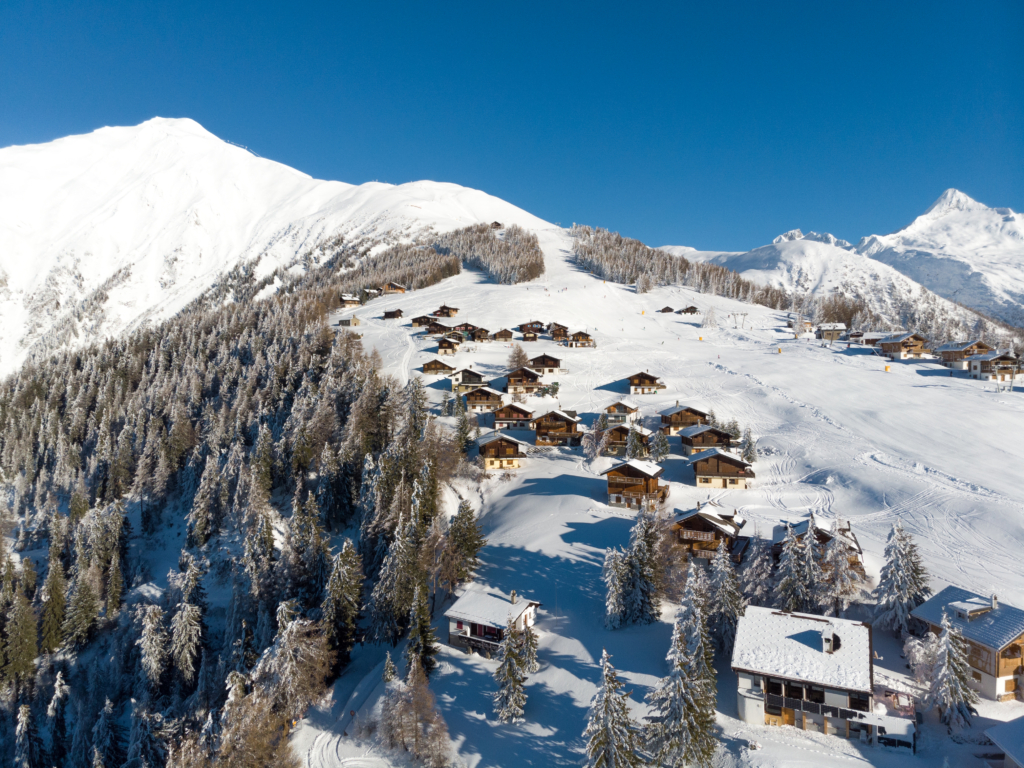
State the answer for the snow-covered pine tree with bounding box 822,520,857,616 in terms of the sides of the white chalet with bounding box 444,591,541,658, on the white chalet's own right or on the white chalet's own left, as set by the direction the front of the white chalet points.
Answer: on the white chalet's own left

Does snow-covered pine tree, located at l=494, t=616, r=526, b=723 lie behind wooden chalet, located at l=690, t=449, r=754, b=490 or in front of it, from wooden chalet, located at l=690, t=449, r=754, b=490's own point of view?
in front

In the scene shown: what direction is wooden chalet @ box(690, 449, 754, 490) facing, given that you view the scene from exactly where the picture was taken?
facing the viewer

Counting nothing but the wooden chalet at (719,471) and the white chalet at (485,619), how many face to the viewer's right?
0

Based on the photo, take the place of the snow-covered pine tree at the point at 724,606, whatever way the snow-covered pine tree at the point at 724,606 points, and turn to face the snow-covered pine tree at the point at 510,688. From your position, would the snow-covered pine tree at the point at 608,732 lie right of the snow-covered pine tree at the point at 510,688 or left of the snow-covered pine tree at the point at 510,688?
left

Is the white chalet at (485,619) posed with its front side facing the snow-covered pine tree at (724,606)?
no

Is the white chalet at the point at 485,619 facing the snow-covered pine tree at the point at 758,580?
no

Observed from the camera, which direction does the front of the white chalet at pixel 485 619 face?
facing the viewer and to the left of the viewer

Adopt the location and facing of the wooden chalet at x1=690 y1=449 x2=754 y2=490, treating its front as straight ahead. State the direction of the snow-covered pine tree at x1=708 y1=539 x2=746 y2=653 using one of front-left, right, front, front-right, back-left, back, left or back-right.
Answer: front

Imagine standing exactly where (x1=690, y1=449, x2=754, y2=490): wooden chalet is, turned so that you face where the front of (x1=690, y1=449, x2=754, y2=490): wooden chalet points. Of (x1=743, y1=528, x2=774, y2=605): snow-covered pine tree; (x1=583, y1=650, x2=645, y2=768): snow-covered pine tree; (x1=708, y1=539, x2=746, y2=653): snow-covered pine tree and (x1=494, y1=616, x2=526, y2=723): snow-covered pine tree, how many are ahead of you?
4

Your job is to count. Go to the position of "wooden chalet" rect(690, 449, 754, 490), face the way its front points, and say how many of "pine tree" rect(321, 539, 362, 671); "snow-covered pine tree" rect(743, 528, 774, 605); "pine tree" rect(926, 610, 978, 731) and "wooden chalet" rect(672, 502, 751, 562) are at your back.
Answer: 0

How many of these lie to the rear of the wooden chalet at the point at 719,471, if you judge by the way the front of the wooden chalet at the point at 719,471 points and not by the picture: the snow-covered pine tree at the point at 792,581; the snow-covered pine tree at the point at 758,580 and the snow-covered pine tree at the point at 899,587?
0

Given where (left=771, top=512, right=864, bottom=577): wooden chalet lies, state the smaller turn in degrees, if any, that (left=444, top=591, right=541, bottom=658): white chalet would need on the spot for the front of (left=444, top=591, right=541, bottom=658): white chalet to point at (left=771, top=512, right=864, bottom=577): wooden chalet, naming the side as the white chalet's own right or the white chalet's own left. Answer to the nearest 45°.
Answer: approximately 135° to the white chalet's own left

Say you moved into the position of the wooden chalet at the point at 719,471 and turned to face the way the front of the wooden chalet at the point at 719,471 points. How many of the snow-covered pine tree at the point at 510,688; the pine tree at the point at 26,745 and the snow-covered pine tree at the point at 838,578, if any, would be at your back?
0

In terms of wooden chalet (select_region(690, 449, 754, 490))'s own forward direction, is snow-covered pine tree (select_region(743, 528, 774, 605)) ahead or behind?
ahead

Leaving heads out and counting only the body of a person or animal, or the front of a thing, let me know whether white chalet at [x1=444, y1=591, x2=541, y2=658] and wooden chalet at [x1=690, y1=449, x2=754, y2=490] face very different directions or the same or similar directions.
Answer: same or similar directions

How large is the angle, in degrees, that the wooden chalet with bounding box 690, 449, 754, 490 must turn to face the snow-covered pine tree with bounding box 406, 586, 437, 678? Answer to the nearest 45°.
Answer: approximately 45° to its right

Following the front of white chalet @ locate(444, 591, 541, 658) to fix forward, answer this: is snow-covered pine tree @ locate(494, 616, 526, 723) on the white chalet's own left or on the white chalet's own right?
on the white chalet's own left

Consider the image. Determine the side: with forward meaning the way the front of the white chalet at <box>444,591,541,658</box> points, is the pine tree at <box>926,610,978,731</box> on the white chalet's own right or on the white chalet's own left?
on the white chalet's own left

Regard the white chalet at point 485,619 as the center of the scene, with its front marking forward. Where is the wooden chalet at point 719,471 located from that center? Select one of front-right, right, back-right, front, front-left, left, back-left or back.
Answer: back

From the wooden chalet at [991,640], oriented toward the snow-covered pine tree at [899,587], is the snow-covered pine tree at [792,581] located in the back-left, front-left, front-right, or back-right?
front-left
